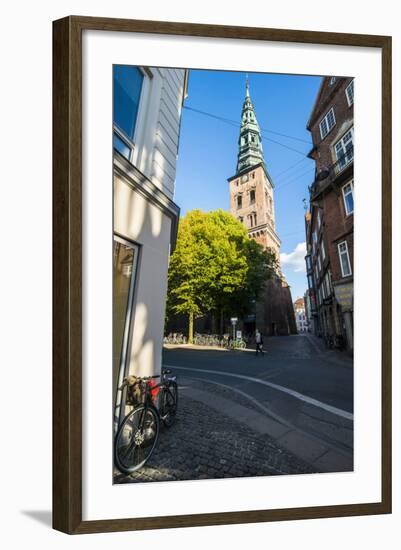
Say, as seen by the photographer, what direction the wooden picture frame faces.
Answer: facing the viewer and to the right of the viewer
